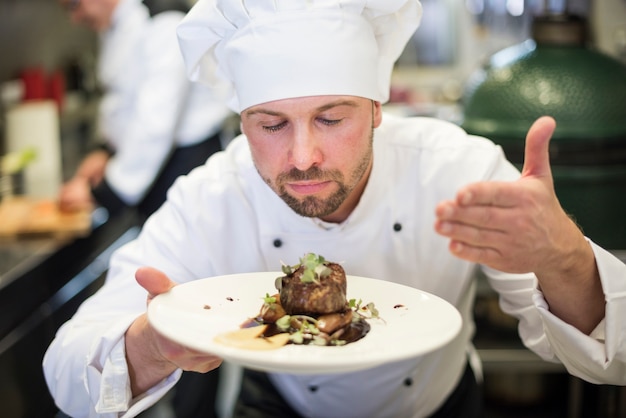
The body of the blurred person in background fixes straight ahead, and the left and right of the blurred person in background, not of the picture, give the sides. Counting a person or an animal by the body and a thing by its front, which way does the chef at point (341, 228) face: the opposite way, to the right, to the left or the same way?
to the left

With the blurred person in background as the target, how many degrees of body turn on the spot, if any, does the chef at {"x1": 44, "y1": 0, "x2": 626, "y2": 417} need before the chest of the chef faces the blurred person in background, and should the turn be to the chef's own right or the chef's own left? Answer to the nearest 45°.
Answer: approximately 135° to the chef's own right

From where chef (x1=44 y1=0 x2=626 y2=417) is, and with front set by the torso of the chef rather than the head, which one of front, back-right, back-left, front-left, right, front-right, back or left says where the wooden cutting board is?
back-right

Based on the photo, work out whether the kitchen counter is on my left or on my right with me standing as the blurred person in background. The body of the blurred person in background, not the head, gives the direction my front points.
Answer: on my left

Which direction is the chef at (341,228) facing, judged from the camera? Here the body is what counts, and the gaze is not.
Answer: toward the camera

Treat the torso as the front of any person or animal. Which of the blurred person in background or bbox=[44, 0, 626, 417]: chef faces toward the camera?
the chef

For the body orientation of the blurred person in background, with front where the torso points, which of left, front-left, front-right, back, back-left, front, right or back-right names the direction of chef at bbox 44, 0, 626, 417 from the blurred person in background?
left

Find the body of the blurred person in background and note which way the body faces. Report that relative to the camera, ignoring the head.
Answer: to the viewer's left

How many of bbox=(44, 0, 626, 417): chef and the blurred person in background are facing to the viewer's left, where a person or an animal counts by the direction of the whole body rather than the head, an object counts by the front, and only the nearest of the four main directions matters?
1

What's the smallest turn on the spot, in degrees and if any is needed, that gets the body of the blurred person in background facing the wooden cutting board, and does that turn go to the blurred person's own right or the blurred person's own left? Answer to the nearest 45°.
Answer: approximately 45° to the blurred person's own left

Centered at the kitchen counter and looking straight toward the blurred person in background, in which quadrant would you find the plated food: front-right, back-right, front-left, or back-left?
back-right

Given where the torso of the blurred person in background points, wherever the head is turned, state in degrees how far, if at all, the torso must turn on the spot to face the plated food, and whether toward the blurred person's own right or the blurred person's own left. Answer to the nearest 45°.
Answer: approximately 90° to the blurred person's own left

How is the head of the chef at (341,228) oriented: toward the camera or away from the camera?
toward the camera

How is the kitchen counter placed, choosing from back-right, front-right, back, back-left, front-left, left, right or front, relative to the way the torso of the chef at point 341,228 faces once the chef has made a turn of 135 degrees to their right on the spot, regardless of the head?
front
